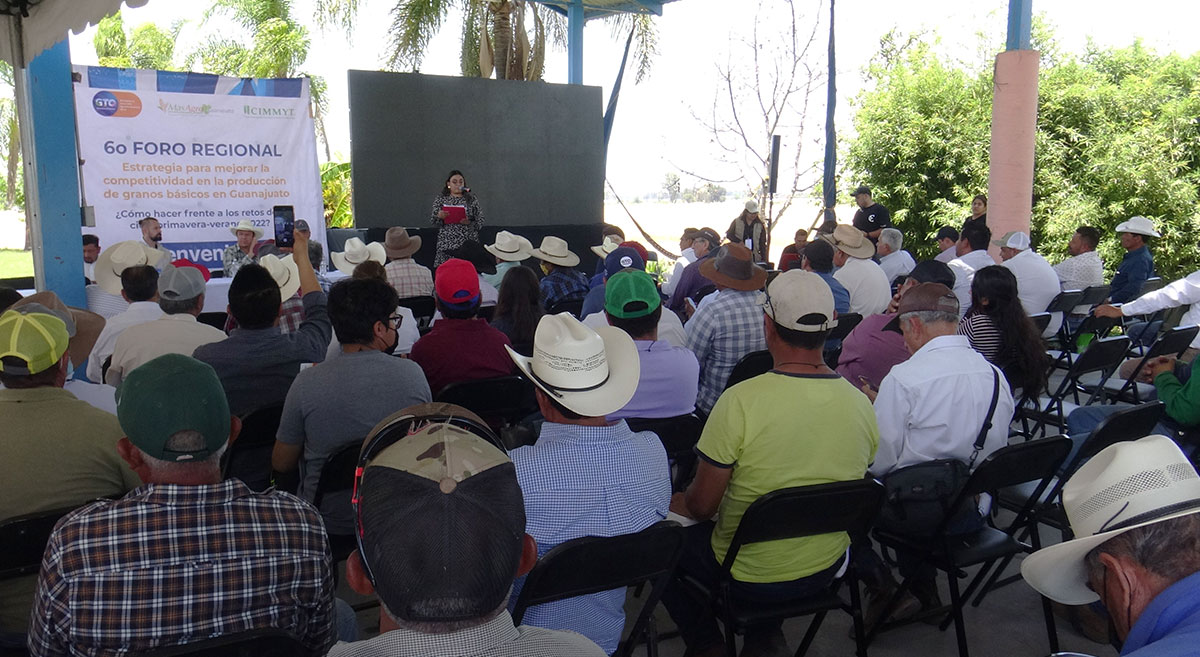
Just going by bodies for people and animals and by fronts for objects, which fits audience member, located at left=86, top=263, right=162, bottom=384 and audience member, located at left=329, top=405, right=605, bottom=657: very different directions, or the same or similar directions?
same or similar directions

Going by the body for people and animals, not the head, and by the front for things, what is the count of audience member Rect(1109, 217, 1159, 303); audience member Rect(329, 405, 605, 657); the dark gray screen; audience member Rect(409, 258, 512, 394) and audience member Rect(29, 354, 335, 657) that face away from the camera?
3

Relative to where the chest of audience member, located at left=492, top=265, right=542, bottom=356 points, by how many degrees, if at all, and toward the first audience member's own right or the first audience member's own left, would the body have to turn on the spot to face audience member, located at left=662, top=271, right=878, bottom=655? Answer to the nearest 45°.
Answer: approximately 180°

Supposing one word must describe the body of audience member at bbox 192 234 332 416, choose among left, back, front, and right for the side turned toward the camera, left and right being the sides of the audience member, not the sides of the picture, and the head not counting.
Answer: back

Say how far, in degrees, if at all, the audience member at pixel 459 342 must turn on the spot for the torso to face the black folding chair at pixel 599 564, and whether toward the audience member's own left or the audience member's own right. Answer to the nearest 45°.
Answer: approximately 180°

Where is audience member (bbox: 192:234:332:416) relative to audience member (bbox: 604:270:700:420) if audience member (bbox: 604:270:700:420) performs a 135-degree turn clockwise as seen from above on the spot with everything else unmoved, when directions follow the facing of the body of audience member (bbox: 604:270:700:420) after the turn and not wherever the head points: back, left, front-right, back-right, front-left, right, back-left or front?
back-right

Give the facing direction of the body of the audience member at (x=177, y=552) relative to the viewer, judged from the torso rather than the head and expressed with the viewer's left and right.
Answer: facing away from the viewer

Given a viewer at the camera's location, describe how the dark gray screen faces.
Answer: facing the viewer

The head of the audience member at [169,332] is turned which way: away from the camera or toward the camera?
away from the camera

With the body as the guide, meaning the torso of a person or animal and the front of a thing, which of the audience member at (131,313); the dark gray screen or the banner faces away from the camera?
the audience member

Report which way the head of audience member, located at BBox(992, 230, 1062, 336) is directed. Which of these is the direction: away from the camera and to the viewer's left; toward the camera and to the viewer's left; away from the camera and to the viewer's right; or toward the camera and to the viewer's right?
away from the camera and to the viewer's left

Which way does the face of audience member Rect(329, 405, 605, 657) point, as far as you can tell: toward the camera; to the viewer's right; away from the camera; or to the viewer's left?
away from the camera

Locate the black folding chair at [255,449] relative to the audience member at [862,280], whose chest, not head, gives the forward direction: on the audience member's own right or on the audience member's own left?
on the audience member's own left

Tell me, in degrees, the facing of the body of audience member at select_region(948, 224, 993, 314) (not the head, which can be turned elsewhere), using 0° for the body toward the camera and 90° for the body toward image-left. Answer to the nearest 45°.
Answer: approximately 135°

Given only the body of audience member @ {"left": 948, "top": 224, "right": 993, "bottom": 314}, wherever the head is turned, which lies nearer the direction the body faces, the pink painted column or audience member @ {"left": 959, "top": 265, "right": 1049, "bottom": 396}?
the pink painted column

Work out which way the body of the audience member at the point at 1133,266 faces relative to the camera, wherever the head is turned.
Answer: to the viewer's left

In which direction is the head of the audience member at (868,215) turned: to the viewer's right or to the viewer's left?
to the viewer's left

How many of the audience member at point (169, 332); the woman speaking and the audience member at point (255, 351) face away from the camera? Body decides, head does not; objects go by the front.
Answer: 2

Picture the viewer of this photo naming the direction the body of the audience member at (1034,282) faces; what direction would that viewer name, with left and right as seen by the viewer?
facing away from the viewer and to the left of the viewer

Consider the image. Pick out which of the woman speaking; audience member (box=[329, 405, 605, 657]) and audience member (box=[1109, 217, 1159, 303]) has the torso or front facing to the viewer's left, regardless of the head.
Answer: audience member (box=[1109, 217, 1159, 303])

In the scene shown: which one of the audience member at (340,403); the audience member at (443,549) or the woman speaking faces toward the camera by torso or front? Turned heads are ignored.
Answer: the woman speaking
